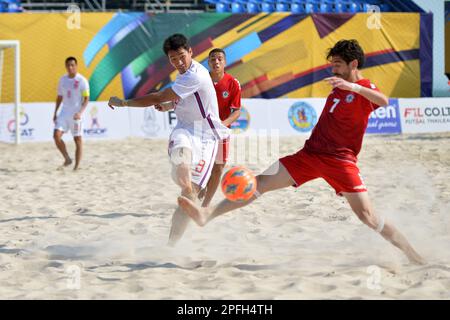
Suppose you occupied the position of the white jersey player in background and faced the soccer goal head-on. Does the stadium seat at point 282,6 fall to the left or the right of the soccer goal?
right

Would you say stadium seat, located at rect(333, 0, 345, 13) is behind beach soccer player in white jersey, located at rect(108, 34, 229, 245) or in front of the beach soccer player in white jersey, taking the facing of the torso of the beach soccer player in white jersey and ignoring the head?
behind

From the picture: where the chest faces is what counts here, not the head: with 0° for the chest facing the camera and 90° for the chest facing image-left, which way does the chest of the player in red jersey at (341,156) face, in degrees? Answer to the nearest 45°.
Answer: approximately 45°

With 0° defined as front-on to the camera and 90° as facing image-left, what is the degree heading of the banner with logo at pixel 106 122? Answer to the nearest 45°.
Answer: approximately 0°

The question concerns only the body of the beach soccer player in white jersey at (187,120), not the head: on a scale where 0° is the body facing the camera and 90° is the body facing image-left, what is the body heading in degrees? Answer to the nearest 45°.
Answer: approximately 45°

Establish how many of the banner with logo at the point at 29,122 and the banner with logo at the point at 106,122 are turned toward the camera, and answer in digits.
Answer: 2

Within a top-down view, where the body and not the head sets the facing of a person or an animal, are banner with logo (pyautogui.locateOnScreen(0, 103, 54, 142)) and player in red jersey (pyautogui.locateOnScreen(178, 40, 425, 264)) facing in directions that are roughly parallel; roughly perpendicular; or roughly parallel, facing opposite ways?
roughly perpendicular

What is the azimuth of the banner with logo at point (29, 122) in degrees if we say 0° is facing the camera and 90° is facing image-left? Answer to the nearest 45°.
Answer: approximately 0°

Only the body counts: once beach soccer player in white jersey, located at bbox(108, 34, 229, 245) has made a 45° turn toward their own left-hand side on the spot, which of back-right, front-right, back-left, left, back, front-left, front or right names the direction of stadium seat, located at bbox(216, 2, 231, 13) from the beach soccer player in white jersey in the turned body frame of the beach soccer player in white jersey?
back

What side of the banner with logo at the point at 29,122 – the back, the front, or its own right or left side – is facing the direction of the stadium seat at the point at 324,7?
back

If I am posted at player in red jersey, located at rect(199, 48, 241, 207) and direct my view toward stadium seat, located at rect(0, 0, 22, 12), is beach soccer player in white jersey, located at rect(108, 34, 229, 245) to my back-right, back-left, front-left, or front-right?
back-left
